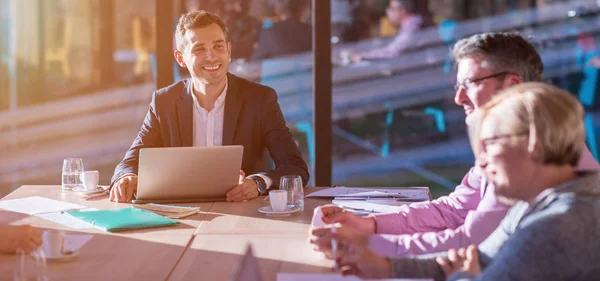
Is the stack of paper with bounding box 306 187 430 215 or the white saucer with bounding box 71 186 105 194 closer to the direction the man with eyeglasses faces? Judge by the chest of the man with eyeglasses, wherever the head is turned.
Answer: the white saucer

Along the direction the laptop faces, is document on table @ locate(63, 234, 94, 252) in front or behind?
behind

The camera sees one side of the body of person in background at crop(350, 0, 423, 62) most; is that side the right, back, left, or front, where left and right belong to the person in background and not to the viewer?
left

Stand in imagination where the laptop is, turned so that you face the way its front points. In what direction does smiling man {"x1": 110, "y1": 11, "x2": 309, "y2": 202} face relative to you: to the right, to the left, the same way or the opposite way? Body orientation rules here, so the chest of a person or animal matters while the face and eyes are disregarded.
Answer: the opposite way

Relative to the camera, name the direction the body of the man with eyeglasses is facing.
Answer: to the viewer's left

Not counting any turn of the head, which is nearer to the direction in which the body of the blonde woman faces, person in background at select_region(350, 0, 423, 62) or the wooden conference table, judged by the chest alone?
the wooden conference table

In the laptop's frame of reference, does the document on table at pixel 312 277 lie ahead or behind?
behind

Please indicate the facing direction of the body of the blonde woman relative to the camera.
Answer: to the viewer's left

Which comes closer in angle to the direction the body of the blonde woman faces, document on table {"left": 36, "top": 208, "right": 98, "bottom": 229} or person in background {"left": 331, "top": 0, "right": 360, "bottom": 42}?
the document on table

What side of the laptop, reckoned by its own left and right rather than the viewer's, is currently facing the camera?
back

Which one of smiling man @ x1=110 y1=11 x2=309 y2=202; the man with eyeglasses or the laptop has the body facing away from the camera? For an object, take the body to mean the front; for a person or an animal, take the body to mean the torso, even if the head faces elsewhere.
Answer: the laptop

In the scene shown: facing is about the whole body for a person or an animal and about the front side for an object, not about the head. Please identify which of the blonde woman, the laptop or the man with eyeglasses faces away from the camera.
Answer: the laptop

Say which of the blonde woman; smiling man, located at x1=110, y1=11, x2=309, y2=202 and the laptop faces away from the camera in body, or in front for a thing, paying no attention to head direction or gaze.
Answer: the laptop
